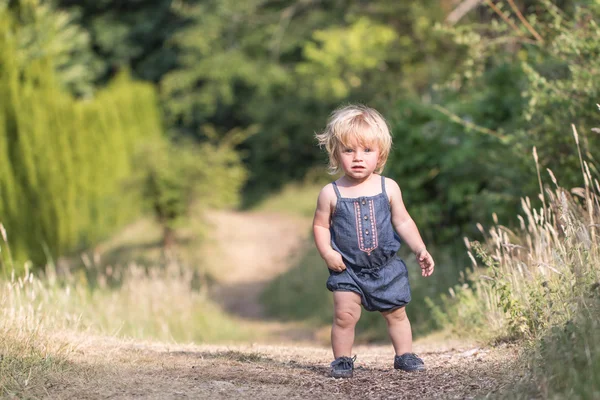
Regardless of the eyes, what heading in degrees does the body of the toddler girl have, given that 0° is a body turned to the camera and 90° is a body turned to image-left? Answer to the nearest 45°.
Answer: approximately 0°
